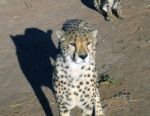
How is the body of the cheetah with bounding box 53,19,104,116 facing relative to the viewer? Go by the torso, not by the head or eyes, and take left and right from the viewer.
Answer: facing the viewer

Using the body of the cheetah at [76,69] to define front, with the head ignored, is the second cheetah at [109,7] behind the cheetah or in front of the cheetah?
behind
